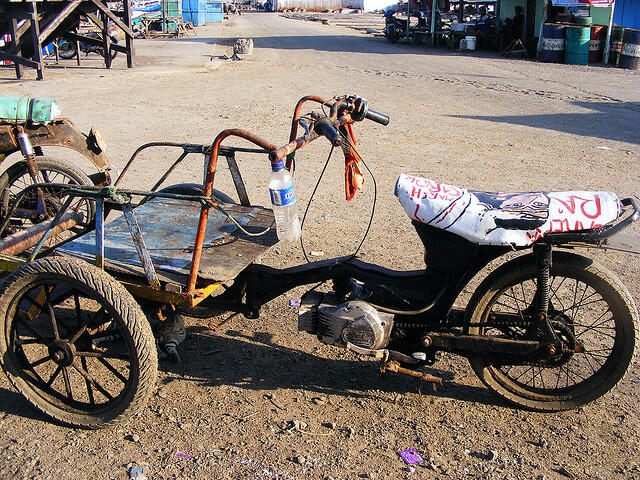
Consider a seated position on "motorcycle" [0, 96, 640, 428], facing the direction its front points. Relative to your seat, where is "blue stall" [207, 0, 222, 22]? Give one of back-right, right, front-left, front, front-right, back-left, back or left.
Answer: right

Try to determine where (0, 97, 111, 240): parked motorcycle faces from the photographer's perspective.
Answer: facing to the left of the viewer

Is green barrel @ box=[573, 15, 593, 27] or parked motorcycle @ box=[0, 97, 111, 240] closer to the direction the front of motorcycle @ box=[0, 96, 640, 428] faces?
the parked motorcycle

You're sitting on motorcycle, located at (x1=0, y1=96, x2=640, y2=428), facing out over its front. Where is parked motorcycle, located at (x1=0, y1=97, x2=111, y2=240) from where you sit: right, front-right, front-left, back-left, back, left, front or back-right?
front-right

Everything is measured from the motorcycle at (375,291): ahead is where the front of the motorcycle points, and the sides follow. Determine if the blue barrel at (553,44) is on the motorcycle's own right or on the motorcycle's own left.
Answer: on the motorcycle's own right

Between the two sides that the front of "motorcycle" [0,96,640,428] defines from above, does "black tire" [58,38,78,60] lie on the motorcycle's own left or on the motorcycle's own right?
on the motorcycle's own right

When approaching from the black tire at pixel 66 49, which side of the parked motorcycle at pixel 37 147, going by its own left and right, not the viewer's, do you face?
right

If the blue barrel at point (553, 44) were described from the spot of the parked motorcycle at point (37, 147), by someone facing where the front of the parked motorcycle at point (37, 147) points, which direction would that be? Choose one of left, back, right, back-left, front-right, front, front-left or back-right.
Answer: back-right

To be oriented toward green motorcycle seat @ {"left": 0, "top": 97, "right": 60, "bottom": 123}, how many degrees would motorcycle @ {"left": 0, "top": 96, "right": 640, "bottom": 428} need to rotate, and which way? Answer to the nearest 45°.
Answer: approximately 45° to its right

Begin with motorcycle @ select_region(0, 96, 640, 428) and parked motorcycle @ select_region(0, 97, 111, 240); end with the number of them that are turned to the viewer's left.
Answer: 2

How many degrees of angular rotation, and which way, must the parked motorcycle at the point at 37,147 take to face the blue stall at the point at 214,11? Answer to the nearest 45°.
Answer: approximately 90° to its right

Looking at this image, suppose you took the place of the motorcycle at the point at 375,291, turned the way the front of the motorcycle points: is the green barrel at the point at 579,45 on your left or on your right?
on your right

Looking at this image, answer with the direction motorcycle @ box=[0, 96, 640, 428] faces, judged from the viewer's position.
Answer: facing to the left of the viewer
